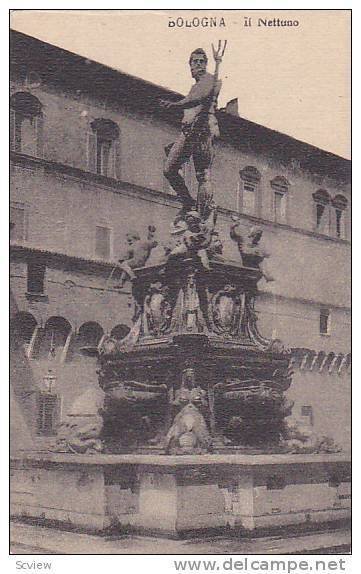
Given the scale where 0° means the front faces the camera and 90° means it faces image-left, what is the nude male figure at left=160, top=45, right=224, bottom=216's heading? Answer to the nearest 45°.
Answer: approximately 45°
